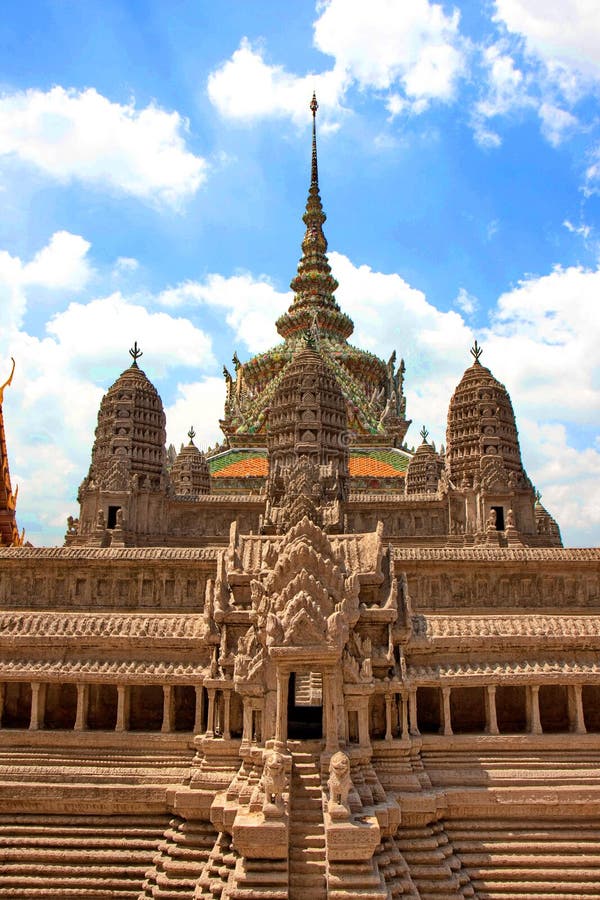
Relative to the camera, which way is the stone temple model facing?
toward the camera
